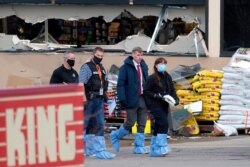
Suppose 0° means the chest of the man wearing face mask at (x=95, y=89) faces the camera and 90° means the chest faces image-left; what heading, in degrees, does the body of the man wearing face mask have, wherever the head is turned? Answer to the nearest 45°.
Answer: approximately 315°

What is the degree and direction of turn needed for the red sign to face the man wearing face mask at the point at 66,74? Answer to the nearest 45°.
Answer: approximately 180°

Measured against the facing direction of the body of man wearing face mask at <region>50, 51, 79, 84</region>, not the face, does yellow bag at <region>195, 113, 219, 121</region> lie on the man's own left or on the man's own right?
on the man's own left

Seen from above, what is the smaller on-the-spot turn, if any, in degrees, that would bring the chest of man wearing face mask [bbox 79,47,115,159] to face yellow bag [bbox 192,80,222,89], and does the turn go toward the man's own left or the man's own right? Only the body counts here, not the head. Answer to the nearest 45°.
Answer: approximately 90° to the man's own left

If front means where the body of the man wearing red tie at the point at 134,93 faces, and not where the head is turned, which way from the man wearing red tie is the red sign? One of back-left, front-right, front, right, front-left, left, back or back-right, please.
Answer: front-right

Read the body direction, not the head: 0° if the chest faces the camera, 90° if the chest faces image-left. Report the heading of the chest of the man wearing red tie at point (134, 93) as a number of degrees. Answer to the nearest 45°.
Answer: approximately 315°
